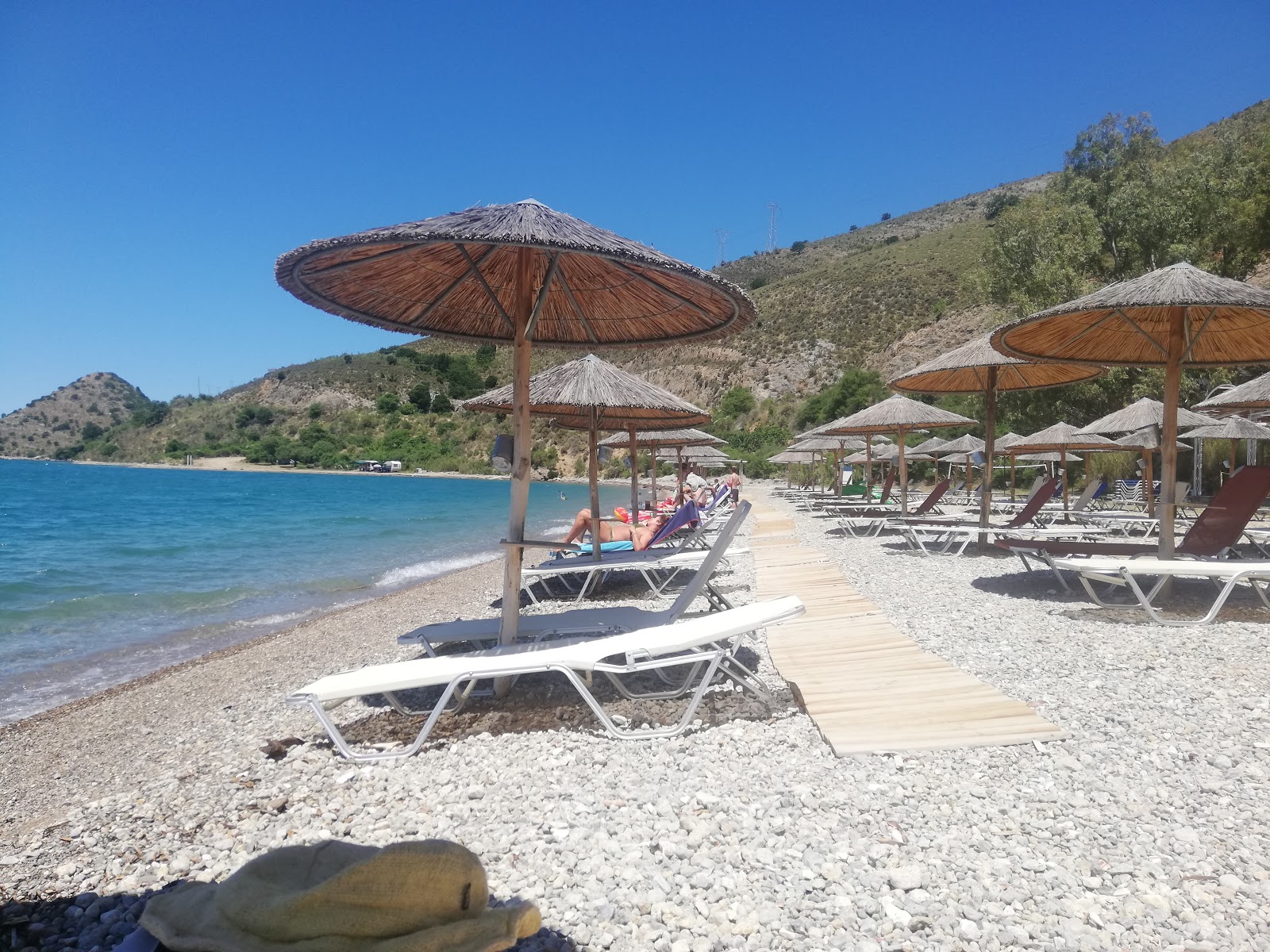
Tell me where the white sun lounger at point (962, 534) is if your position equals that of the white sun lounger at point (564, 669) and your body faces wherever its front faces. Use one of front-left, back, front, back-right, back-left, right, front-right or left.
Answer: back-right

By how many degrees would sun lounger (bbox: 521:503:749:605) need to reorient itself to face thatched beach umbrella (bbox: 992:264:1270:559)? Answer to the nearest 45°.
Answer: approximately 180°

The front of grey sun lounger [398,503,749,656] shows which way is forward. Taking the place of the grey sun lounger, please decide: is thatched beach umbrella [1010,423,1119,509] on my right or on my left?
on my right

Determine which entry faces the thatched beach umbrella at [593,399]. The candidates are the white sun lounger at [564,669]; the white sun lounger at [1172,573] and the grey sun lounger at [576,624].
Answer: the white sun lounger at [1172,573]

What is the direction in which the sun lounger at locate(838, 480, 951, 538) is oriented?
to the viewer's left

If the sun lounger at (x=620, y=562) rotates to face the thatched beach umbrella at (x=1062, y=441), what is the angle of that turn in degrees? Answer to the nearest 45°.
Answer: approximately 135° to its right

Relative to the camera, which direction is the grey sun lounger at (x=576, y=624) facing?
to the viewer's left

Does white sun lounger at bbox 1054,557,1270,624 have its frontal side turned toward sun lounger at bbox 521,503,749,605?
yes

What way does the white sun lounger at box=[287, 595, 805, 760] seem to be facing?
to the viewer's left

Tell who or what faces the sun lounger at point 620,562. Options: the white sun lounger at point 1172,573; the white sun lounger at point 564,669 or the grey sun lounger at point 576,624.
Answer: the white sun lounger at point 1172,573

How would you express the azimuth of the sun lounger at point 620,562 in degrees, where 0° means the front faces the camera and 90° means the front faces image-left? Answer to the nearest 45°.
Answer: approximately 90°

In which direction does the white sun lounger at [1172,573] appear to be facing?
to the viewer's left

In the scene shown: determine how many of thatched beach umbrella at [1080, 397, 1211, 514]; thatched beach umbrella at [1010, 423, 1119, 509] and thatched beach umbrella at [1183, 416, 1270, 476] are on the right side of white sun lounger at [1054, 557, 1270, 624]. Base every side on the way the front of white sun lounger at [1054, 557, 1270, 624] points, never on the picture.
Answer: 3

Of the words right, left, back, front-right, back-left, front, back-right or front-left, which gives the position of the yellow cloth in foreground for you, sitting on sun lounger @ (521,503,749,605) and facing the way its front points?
left

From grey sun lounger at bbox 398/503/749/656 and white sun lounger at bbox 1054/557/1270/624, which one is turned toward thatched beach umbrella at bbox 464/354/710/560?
the white sun lounger

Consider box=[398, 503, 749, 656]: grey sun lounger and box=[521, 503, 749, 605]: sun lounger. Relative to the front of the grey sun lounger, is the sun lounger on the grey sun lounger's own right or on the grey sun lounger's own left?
on the grey sun lounger's own right
